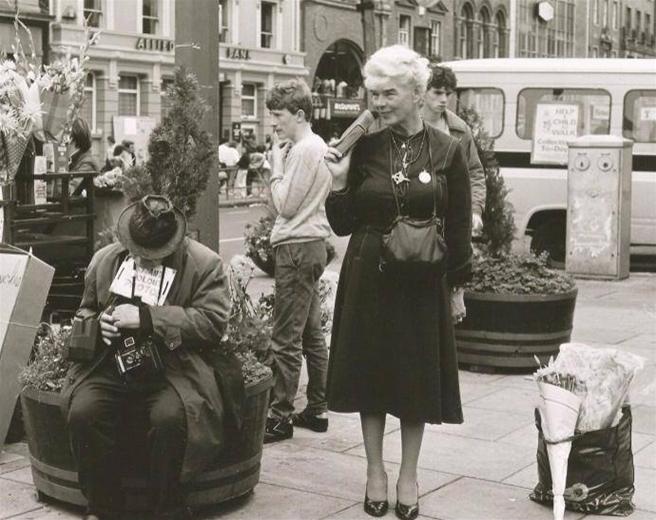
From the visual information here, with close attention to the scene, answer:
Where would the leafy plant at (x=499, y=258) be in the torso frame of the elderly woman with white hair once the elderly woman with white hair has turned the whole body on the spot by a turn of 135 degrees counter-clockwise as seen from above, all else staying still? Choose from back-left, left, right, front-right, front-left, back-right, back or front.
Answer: front-left

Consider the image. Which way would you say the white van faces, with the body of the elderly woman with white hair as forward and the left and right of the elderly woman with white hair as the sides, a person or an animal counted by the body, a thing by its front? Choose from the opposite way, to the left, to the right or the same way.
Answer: to the left

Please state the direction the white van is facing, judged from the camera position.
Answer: facing to the right of the viewer

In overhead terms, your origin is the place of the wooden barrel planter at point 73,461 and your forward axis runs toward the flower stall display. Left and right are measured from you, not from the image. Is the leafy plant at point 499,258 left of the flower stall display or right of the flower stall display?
right

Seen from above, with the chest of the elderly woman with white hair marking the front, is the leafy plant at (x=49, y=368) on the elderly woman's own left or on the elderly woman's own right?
on the elderly woman's own right

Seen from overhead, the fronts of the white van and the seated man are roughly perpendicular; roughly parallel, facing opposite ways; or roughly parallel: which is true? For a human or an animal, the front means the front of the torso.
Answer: roughly perpendicular

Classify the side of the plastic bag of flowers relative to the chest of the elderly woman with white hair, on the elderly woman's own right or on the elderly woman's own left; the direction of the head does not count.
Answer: on the elderly woman's own left

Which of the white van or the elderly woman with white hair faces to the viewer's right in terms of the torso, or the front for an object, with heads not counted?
the white van

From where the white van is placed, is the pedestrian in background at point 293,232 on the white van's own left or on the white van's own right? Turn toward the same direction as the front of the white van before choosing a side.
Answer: on the white van's own right
